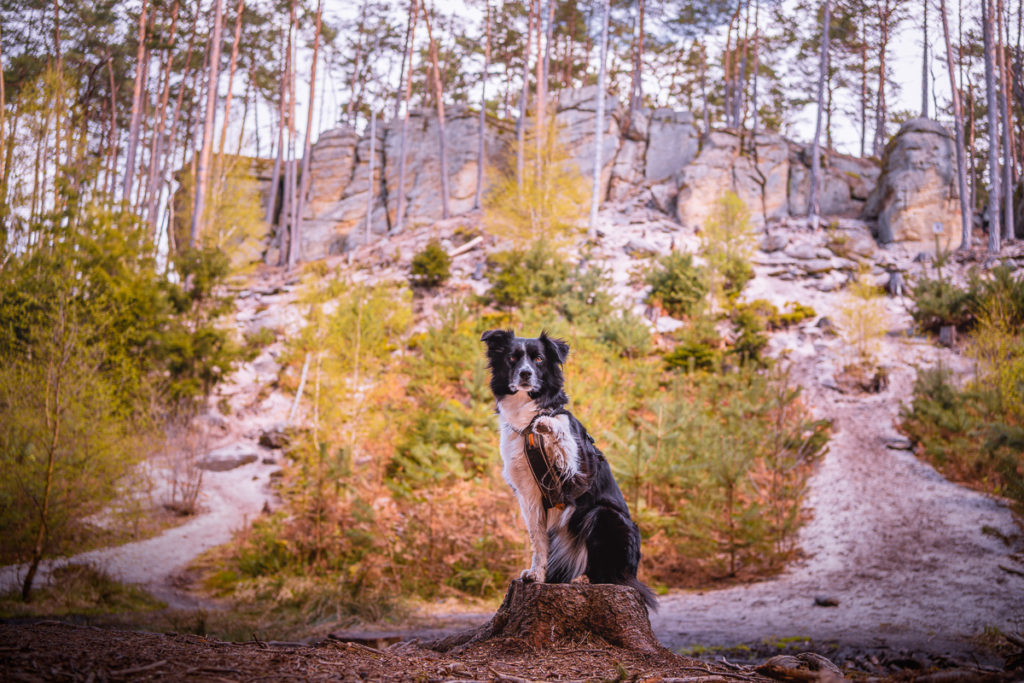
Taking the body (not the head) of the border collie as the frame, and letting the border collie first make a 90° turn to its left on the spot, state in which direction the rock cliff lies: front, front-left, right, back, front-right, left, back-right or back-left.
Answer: back-left

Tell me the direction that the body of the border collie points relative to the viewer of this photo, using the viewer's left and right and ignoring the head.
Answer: facing the viewer and to the left of the viewer

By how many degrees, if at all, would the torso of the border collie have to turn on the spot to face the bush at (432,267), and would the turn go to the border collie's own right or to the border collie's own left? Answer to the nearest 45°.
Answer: approximately 135° to the border collie's own right

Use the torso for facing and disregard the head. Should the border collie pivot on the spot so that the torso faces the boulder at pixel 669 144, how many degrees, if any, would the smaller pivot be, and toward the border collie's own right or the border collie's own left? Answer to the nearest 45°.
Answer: approximately 135° to the border collie's own right

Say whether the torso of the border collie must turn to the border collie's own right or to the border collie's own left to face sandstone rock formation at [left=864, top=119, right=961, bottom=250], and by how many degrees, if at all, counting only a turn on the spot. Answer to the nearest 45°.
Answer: approximately 180°
